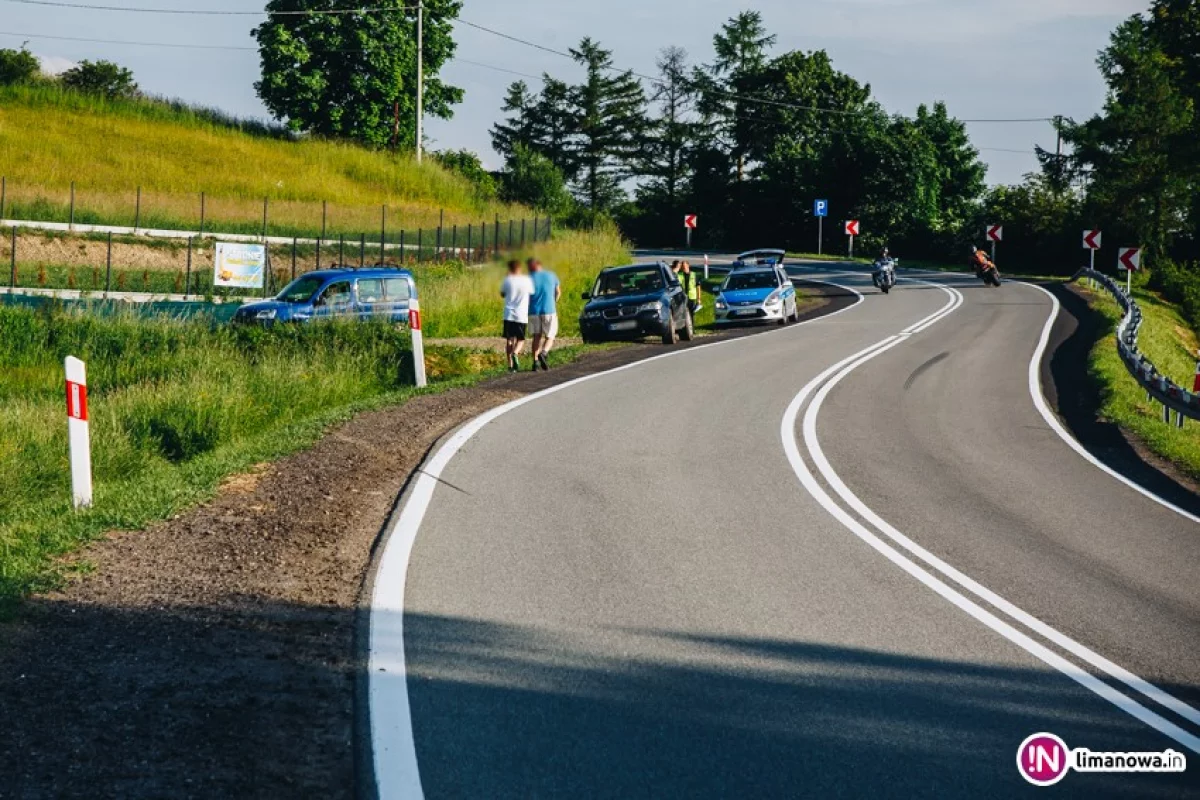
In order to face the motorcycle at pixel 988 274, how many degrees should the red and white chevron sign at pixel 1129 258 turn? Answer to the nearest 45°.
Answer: approximately 135° to its right

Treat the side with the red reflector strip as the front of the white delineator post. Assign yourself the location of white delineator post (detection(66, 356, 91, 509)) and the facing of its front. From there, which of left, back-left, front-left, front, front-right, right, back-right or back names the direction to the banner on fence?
back

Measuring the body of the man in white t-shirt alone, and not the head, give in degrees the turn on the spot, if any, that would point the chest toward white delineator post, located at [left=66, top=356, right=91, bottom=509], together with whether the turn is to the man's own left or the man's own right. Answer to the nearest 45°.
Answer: approximately 180°

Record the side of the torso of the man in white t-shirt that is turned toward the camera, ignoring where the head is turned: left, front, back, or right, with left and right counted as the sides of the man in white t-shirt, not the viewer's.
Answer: back

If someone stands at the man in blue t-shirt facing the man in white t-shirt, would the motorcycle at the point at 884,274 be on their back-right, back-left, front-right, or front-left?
back-right

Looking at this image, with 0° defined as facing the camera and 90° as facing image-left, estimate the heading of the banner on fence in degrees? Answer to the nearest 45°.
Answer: approximately 0°
